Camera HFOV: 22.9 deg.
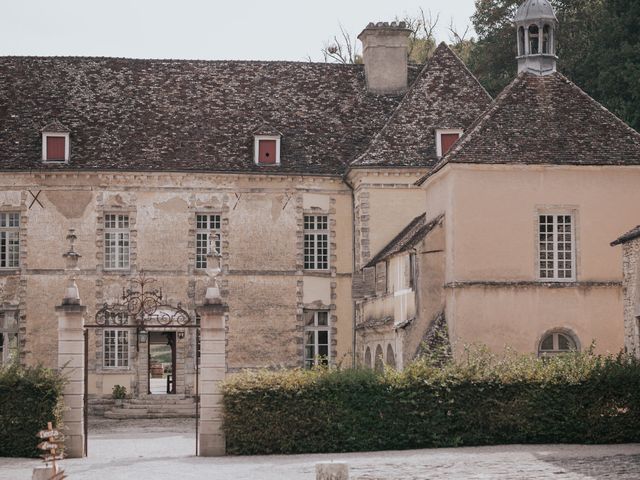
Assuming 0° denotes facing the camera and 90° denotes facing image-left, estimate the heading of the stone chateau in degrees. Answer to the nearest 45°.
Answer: approximately 0°

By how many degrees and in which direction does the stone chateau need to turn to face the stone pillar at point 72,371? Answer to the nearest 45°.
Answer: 0° — it already faces it

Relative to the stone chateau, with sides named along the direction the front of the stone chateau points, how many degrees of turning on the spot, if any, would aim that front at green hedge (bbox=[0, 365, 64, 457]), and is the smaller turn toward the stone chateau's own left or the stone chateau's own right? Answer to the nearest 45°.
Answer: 0° — it already faces it

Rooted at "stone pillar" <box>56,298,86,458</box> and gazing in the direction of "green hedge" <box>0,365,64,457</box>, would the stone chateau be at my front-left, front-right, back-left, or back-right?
back-right

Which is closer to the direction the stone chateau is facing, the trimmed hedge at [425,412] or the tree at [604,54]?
the trimmed hedge

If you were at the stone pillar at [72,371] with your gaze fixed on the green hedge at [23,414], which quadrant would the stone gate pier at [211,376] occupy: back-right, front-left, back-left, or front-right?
back-left

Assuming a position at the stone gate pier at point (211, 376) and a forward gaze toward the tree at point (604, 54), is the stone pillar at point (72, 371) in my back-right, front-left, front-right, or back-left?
back-left

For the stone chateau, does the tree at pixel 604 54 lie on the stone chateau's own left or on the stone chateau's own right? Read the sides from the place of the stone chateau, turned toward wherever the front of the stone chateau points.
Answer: on the stone chateau's own left
